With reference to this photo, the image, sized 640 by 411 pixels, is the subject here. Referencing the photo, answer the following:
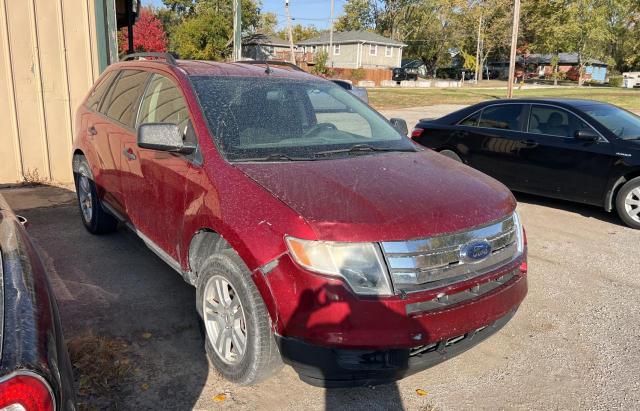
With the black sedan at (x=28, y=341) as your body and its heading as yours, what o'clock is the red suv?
The red suv is roughly at 2 o'clock from the black sedan.

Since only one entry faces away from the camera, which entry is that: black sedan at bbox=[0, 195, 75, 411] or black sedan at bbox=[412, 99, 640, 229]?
black sedan at bbox=[0, 195, 75, 411]

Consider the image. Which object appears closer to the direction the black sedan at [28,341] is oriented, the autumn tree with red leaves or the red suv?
the autumn tree with red leaves

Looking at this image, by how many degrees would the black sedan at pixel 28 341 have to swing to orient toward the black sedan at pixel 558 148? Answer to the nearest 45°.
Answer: approximately 45° to its right

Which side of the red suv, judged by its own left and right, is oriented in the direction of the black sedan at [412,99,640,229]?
left

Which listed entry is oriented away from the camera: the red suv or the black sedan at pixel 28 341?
the black sedan

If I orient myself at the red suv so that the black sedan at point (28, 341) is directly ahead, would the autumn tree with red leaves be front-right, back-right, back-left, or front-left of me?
back-right

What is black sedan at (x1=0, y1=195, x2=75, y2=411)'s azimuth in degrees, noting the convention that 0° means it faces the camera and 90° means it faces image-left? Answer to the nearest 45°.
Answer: approximately 180°

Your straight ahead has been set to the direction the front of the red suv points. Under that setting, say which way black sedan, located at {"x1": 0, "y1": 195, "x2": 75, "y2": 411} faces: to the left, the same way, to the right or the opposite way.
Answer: the opposite way

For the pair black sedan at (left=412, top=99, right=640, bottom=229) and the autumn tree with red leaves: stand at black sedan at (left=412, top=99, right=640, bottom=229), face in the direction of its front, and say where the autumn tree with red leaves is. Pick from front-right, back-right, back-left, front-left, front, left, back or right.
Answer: back

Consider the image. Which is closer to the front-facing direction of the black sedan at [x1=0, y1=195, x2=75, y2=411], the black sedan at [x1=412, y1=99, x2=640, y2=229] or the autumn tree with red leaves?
the autumn tree with red leaves

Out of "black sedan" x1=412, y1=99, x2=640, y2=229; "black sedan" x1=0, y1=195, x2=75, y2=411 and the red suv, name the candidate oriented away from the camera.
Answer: "black sedan" x1=0, y1=195, x2=75, y2=411

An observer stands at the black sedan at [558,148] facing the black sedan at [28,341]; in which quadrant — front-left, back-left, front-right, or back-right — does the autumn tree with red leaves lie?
back-right
